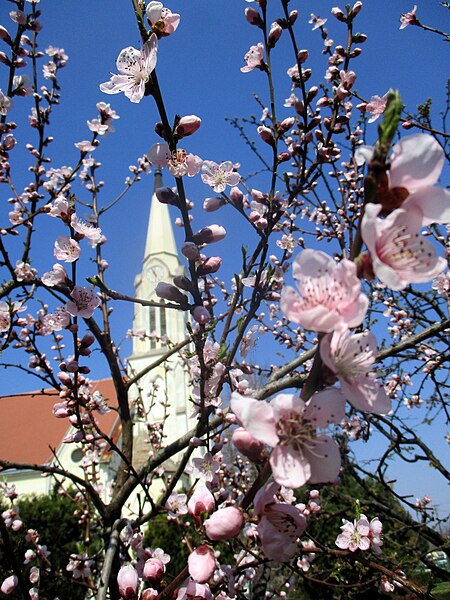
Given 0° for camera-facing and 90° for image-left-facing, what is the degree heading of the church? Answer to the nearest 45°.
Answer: approximately 315°
